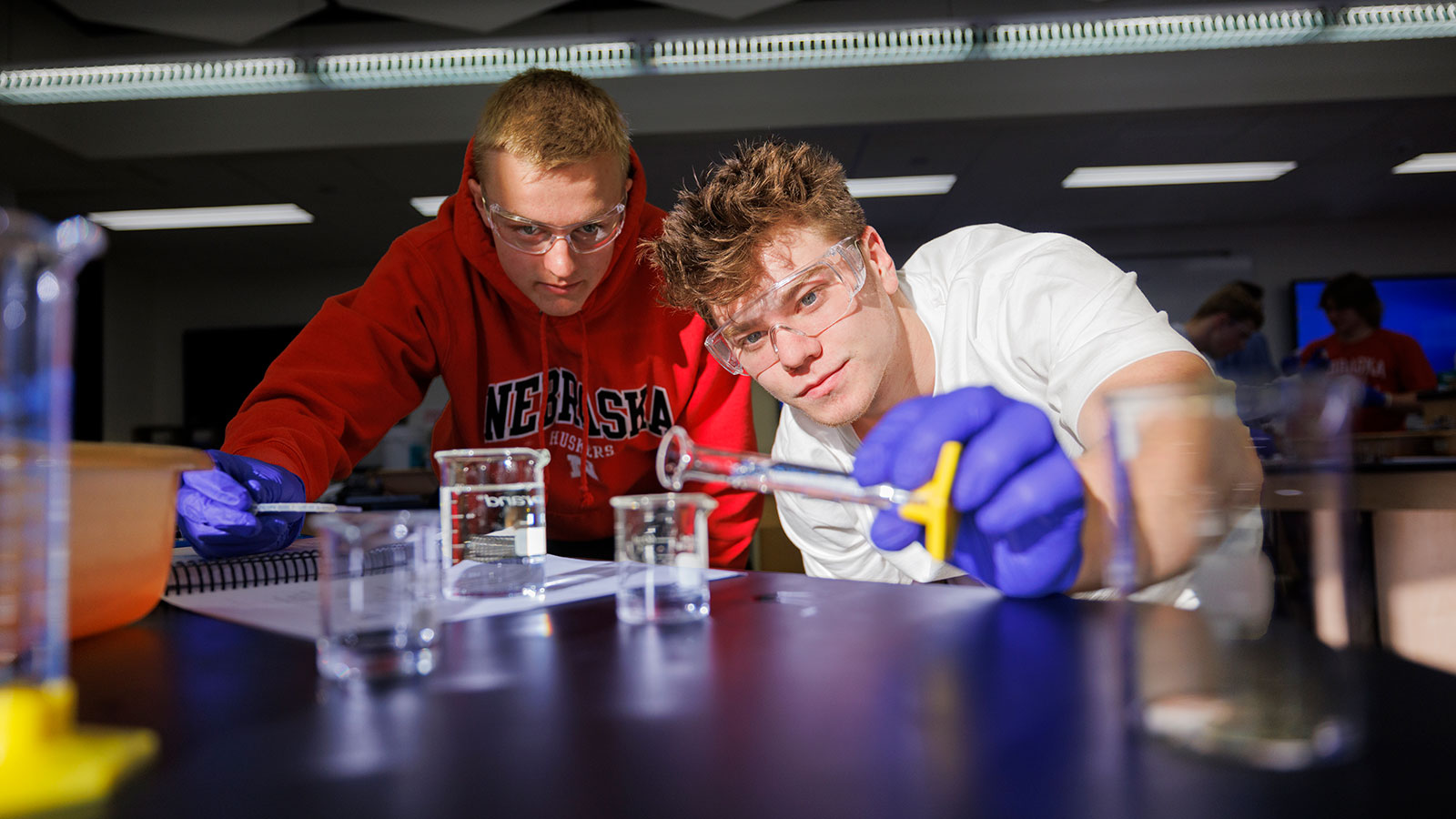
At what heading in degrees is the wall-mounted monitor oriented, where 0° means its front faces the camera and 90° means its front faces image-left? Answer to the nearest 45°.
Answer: approximately 0°

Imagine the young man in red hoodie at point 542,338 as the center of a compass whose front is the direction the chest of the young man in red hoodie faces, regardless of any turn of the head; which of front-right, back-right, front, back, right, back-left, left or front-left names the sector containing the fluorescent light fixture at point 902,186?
back-left

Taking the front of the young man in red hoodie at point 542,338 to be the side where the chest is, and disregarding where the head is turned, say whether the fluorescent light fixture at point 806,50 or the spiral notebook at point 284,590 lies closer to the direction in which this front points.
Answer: the spiral notebook

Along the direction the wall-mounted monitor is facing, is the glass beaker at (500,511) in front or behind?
in front

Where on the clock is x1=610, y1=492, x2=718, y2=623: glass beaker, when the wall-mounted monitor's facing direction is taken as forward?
The glass beaker is roughly at 12 o'clock from the wall-mounted monitor.

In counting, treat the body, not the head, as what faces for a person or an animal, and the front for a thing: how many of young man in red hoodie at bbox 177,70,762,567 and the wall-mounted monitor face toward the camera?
2

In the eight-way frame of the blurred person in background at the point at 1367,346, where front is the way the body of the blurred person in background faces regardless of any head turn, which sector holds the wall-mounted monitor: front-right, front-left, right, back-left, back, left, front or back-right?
back-right

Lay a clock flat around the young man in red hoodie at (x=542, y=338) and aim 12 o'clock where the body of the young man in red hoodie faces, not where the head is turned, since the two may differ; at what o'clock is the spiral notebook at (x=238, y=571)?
The spiral notebook is roughly at 1 o'clock from the young man in red hoodie.

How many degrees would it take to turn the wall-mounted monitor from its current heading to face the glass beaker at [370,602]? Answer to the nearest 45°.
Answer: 0° — it already faces it
